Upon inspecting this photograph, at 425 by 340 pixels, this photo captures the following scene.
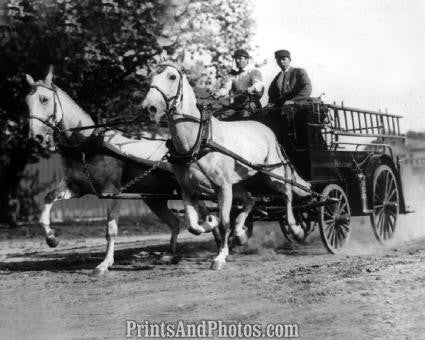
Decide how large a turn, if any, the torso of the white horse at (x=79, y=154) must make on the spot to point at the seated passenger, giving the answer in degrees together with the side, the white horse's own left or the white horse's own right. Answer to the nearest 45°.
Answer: approximately 135° to the white horse's own left

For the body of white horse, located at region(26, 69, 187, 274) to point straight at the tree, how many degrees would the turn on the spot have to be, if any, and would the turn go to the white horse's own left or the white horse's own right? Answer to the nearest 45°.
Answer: approximately 135° to the white horse's own right

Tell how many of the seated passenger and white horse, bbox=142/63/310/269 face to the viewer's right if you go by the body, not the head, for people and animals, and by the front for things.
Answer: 0

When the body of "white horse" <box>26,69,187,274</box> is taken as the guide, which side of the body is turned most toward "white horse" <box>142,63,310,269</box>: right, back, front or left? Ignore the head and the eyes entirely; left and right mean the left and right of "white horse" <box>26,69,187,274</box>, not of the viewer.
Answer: left

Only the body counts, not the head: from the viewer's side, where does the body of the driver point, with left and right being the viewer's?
facing the viewer and to the left of the viewer

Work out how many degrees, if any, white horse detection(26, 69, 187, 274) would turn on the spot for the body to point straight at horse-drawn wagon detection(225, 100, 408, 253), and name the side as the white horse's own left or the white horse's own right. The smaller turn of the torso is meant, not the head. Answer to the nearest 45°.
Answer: approximately 135° to the white horse's own left

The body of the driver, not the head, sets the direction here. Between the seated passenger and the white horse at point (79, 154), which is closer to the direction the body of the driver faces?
the white horse

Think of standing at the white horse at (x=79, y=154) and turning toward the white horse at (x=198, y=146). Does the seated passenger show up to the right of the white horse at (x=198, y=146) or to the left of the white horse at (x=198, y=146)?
left

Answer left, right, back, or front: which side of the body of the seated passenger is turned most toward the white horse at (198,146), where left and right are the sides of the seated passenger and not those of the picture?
front

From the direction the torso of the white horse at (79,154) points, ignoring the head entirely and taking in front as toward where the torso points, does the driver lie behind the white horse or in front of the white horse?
behind

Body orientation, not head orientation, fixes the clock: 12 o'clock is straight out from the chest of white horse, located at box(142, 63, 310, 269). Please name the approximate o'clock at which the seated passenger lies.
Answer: The seated passenger is roughly at 6 o'clock from the white horse.

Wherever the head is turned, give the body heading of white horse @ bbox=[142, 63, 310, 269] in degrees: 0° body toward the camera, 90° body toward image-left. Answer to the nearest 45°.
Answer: approximately 45°
